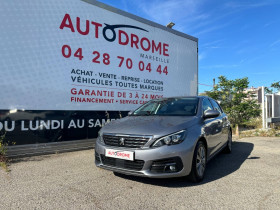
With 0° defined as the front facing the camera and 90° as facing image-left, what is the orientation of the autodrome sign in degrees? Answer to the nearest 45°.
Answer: approximately 315°

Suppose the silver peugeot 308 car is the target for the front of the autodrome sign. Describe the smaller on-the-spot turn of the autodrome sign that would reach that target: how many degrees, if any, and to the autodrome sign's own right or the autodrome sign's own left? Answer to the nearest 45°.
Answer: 0° — it already faces it

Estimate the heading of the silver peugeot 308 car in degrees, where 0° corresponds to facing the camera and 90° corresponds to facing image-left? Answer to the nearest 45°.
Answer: approximately 45°
